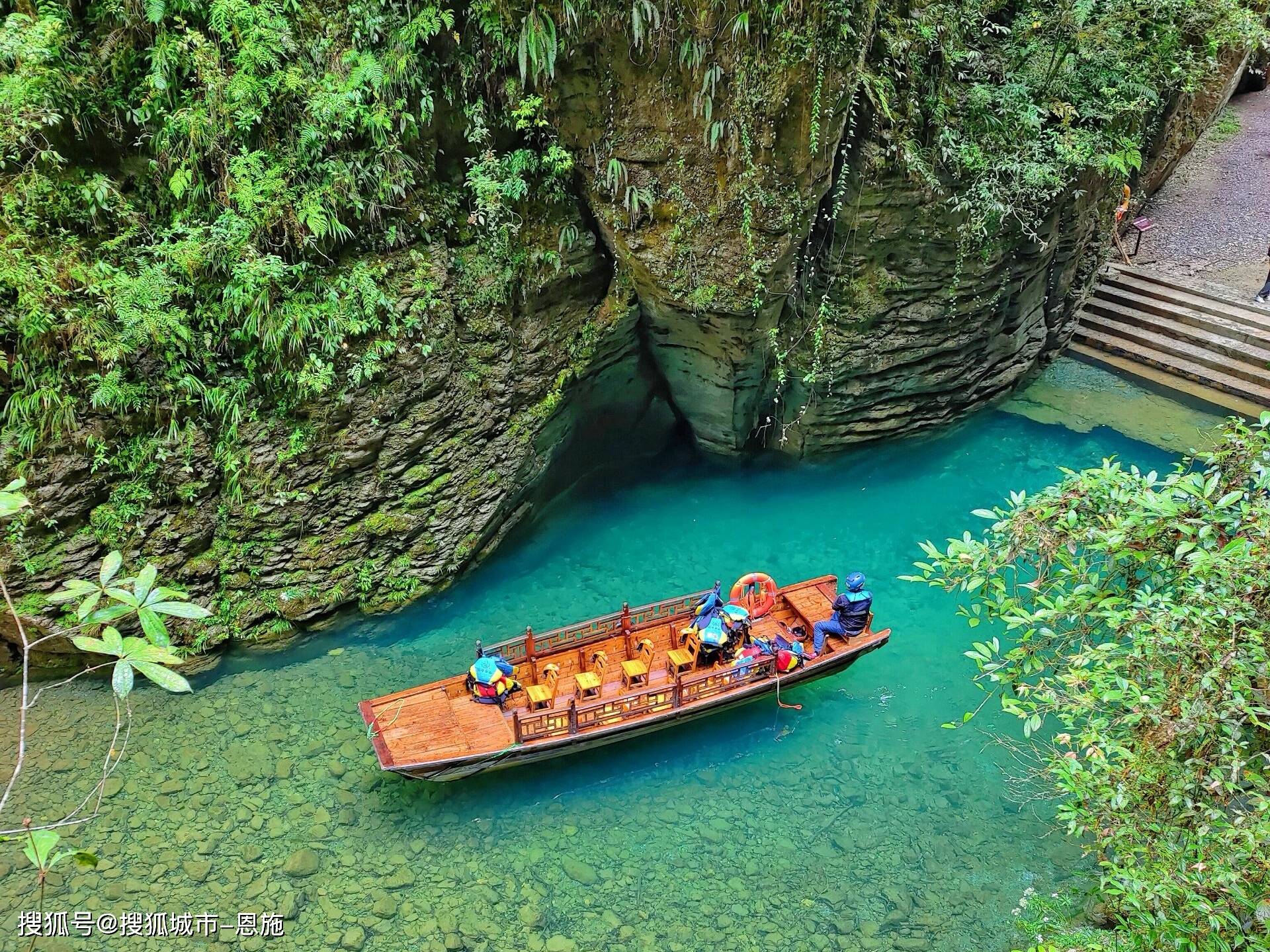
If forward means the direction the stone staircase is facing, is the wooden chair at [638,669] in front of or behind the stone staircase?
in front

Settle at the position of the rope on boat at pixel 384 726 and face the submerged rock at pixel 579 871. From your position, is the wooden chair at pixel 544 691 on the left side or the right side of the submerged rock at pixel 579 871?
left

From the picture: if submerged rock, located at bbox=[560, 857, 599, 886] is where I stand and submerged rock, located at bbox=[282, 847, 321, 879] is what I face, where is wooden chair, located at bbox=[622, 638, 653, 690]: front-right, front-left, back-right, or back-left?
back-right

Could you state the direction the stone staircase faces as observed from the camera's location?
facing the viewer and to the left of the viewer

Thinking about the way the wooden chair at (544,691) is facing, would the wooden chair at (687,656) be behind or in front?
behind

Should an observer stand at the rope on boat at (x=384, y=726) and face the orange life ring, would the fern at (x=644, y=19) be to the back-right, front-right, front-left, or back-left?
front-left
